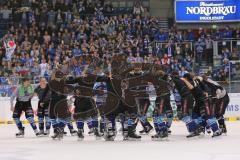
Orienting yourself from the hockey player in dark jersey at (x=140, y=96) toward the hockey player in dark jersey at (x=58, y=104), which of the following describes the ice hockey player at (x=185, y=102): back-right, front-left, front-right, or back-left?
back-left

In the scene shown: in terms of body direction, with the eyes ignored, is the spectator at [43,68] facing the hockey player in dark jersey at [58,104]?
yes

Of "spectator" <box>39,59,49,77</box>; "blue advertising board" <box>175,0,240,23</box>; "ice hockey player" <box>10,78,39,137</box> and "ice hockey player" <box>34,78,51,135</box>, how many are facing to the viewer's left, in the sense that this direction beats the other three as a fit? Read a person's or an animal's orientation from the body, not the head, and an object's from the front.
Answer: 0

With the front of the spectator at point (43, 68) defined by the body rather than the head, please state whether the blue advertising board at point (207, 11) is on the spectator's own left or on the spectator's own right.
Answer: on the spectator's own left

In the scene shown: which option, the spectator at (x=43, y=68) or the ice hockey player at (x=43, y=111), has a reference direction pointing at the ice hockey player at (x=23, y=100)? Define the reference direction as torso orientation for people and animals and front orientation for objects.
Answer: the spectator

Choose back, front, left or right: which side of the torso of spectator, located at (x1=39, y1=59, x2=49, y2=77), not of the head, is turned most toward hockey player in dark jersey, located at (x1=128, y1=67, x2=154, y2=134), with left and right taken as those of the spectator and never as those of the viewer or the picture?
front

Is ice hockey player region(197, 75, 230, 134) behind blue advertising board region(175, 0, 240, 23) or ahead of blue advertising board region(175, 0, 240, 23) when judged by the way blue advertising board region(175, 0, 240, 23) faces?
ahead

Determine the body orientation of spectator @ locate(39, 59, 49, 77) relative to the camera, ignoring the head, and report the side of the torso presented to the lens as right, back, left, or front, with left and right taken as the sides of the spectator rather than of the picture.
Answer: front

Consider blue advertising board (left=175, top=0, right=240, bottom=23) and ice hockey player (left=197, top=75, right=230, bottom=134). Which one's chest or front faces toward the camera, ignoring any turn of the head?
the blue advertising board

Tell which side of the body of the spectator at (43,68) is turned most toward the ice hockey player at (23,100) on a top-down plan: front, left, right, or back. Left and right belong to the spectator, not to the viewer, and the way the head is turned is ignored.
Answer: front
